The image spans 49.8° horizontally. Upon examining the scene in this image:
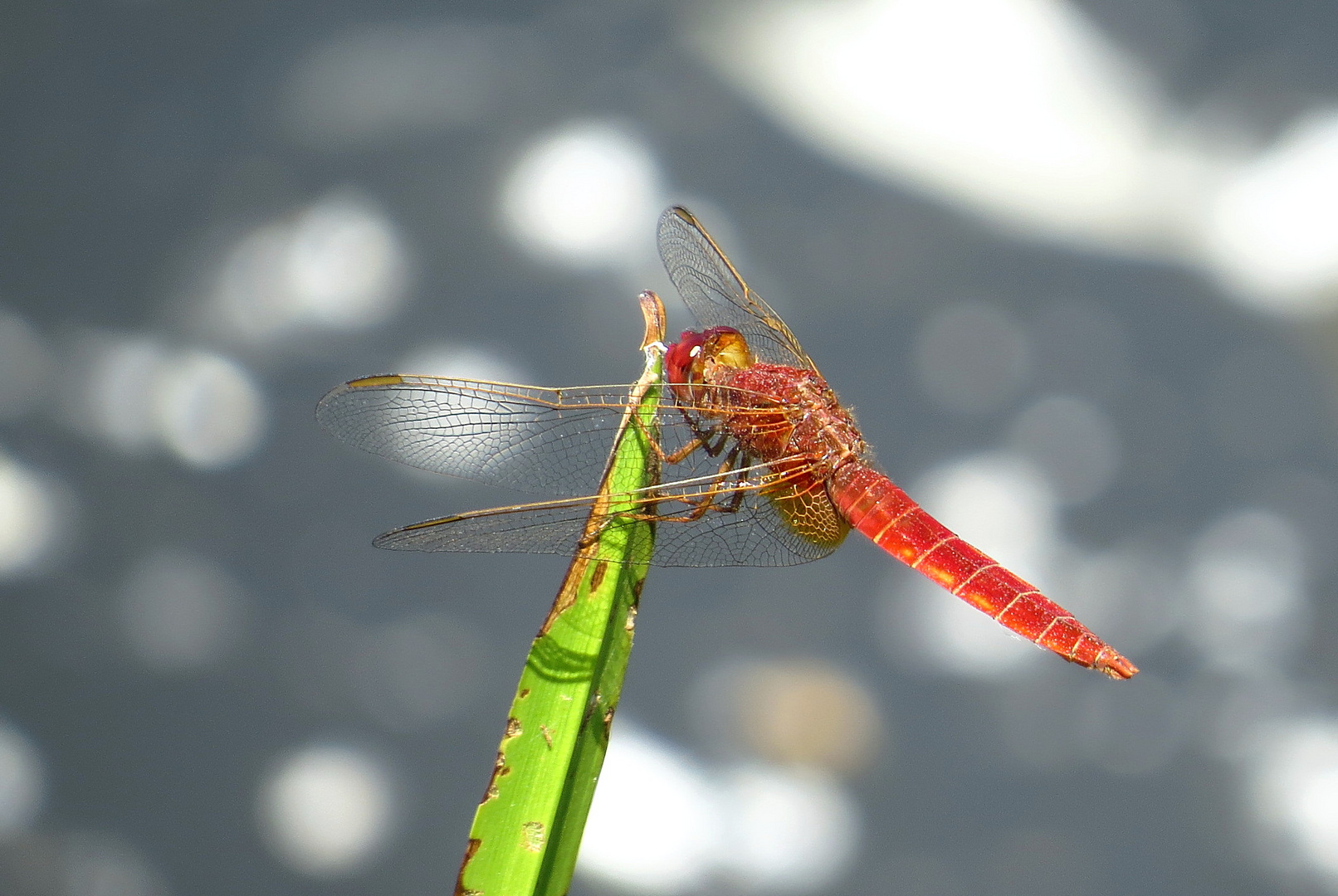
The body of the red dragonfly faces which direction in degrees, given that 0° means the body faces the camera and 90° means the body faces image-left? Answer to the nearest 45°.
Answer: approximately 90°
